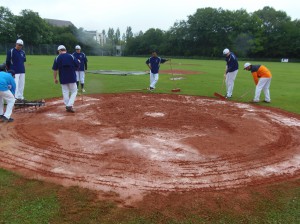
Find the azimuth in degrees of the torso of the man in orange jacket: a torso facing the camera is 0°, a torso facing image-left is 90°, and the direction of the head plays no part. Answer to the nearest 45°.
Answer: approximately 90°
